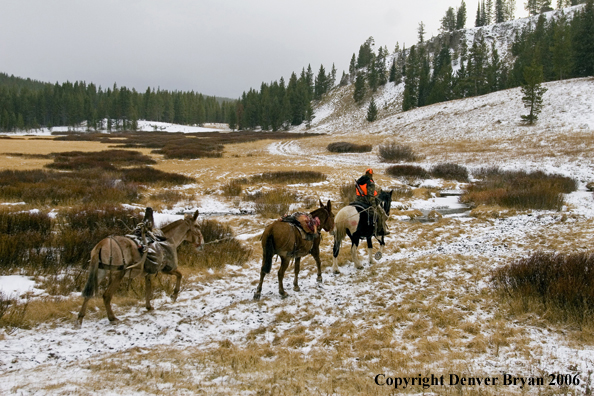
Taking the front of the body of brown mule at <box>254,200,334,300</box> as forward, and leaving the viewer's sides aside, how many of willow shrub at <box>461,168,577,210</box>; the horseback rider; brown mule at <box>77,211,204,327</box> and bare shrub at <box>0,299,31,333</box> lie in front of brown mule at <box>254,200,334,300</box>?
2

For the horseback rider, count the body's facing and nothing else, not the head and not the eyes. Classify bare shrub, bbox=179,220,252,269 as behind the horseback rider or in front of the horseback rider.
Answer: behind

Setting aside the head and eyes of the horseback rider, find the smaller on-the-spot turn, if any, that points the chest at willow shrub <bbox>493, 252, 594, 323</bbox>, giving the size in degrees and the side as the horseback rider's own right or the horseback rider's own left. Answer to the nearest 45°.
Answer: approximately 90° to the horseback rider's own right

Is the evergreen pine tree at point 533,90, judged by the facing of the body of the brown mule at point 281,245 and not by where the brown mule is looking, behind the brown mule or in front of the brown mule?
in front

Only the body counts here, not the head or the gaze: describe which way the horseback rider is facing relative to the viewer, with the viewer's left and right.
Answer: facing away from the viewer and to the right of the viewer

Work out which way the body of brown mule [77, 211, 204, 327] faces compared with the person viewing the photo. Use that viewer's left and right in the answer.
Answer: facing away from the viewer and to the right of the viewer

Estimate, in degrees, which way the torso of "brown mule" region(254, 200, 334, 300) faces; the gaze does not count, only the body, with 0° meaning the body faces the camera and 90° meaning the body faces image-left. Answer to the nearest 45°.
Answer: approximately 225°

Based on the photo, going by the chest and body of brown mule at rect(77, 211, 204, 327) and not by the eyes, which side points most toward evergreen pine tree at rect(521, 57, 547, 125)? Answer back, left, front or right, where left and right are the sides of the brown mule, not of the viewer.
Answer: front

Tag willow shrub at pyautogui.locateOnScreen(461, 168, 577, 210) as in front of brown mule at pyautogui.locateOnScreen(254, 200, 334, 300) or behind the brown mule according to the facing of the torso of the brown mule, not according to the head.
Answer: in front

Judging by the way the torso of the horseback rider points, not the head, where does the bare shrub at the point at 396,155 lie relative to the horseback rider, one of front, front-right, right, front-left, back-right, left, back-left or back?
front-left

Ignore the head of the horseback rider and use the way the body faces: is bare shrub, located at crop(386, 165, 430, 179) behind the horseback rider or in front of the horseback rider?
in front

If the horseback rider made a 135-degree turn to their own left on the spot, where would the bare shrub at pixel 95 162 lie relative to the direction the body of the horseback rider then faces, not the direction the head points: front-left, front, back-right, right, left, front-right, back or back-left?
front-right
